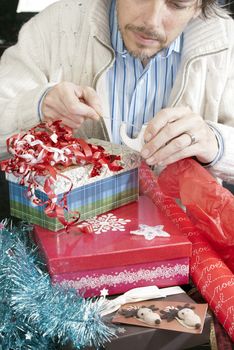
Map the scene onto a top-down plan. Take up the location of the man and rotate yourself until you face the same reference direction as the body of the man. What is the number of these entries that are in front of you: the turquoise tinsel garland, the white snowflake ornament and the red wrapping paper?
3

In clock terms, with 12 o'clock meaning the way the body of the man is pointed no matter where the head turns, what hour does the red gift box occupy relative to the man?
The red gift box is roughly at 12 o'clock from the man.

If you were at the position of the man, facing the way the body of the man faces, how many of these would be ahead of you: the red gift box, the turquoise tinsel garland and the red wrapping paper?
3

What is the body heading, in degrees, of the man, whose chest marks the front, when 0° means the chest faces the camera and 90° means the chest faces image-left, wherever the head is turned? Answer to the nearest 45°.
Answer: approximately 0°

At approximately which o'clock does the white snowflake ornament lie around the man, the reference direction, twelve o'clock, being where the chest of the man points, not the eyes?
The white snowflake ornament is roughly at 12 o'clock from the man.

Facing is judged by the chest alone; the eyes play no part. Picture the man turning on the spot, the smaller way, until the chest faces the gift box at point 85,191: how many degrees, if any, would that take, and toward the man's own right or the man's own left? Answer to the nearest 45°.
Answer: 0° — they already face it
